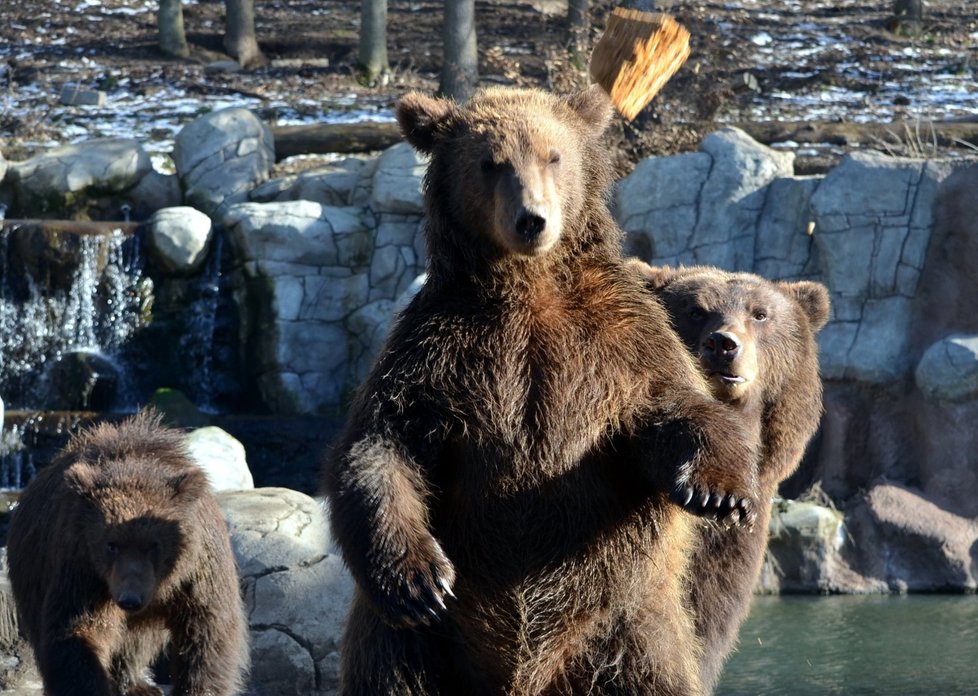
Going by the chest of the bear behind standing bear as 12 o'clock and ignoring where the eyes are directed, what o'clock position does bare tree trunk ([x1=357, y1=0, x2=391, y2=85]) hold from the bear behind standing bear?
The bare tree trunk is roughly at 5 o'clock from the bear behind standing bear.

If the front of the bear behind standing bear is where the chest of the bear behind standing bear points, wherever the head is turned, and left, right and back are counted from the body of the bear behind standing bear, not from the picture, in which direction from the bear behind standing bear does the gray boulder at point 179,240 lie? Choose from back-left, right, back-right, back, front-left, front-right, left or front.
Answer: back-right

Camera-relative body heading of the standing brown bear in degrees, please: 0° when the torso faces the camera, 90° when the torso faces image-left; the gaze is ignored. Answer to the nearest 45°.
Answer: approximately 0°

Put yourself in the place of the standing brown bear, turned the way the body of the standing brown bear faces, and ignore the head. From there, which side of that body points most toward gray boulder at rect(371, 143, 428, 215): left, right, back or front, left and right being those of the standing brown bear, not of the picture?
back

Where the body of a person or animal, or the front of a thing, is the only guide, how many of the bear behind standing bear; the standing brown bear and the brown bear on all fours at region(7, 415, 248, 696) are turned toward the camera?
3

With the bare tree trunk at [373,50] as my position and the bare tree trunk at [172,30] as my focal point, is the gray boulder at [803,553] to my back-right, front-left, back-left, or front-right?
back-left

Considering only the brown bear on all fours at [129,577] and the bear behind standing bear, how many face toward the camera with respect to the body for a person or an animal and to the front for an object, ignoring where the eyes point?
2

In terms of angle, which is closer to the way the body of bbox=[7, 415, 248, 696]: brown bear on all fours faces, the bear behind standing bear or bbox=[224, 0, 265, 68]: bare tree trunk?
the bear behind standing bear

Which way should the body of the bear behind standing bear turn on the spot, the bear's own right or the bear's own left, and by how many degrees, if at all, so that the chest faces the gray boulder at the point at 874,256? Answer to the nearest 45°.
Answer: approximately 180°

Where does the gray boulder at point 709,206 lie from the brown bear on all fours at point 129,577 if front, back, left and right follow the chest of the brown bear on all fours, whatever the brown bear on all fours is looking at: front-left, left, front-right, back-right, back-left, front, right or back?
back-left

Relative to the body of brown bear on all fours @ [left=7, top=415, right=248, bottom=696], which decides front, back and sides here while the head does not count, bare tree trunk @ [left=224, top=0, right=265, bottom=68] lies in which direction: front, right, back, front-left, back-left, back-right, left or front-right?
back

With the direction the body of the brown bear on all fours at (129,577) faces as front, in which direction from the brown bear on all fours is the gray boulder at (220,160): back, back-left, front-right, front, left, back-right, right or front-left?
back

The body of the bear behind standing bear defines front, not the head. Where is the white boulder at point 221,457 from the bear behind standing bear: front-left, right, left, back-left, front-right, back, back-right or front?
back-right
